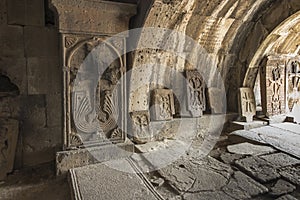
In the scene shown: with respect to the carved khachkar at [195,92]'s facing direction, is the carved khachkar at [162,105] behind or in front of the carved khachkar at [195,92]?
in front

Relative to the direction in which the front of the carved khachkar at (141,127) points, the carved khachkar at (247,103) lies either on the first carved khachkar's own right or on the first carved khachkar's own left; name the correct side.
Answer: on the first carved khachkar's own left

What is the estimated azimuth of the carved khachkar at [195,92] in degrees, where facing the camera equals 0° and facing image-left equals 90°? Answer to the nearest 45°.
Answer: approximately 45°

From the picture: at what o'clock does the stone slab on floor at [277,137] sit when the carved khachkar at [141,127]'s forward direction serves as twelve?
The stone slab on floor is roughly at 9 o'clock from the carved khachkar.

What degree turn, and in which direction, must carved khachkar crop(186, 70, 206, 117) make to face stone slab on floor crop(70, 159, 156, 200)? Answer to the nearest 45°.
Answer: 0° — it already faces it

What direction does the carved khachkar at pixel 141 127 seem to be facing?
toward the camera

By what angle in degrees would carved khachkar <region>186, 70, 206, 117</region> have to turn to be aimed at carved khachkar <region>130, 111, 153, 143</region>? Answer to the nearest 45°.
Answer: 0° — it already faces it

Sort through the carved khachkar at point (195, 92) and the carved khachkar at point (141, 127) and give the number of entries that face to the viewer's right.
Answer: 0

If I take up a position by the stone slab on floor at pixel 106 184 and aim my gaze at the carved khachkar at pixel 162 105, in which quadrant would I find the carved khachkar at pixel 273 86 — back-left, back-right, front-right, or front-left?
front-right

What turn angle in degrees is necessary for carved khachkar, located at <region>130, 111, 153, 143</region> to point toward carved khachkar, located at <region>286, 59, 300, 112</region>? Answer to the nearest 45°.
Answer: approximately 90° to its left
